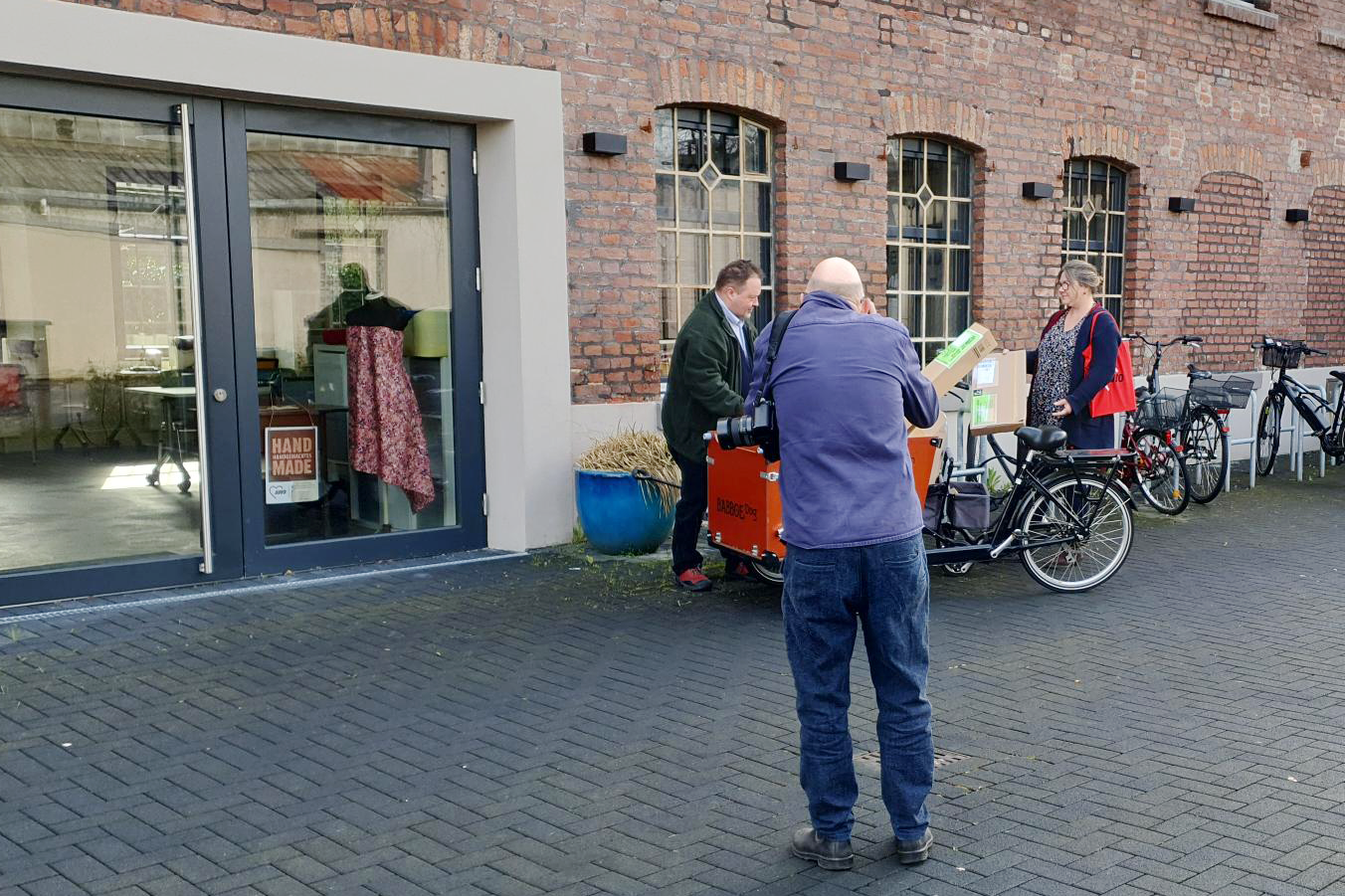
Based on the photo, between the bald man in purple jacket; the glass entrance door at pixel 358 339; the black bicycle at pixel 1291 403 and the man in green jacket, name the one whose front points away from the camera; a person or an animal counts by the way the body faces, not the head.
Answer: the bald man in purple jacket

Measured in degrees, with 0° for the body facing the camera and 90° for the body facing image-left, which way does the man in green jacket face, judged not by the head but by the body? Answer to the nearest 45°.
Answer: approximately 270°

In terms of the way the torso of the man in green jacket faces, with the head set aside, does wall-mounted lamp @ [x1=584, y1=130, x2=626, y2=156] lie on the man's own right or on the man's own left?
on the man's own left

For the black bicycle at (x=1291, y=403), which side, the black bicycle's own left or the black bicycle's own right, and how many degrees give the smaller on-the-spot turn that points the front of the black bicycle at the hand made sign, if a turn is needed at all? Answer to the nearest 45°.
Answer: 0° — it already faces it

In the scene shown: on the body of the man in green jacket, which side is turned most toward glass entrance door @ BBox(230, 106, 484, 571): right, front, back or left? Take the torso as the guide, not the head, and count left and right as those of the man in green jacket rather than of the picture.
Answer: back

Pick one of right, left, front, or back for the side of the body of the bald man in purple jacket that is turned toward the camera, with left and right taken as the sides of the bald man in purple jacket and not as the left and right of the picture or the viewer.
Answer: back

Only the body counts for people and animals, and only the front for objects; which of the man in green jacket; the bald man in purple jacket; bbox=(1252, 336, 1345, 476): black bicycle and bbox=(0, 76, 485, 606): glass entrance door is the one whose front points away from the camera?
the bald man in purple jacket

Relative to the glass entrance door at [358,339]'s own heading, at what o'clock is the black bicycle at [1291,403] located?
The black bicycle is roughly at 10 o'clock from the glass entrance door.

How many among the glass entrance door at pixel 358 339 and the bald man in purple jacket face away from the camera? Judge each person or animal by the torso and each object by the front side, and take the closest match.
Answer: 1

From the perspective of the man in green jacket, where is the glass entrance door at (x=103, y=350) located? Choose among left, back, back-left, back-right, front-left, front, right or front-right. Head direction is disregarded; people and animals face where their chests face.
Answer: back

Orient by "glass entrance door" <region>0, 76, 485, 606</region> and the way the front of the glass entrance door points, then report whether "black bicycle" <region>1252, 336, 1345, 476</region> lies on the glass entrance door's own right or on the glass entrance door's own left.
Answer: on the glass entrance door's own left

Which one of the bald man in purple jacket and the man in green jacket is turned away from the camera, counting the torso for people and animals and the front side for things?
the bald man in purple jacket
